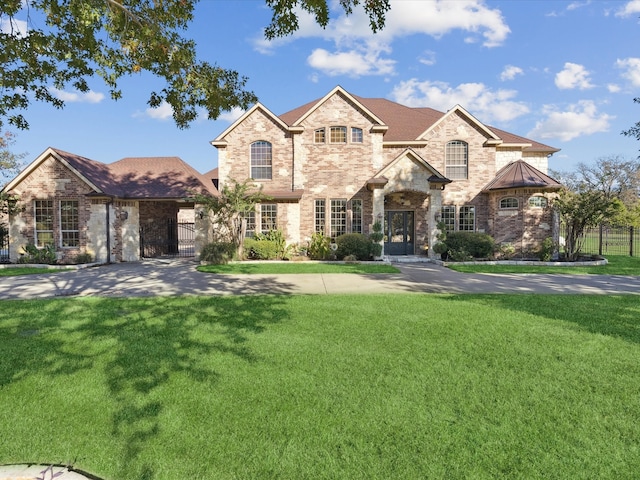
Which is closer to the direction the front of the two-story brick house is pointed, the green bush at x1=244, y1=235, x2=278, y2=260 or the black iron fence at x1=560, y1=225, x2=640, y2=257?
the green bush

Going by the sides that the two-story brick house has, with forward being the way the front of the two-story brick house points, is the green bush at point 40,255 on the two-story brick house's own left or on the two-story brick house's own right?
on the two-story brick house's own right

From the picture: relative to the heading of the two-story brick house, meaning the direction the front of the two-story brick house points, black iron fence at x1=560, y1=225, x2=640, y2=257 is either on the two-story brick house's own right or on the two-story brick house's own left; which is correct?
on the two-story brick house's own left

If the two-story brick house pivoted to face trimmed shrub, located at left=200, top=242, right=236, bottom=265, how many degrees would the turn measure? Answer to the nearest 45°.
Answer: approximately 45° to its right

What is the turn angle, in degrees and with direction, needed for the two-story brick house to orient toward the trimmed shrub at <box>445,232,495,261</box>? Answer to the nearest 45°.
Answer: approximately 90° to its left

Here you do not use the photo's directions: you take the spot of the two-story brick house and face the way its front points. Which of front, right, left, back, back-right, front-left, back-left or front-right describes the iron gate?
right

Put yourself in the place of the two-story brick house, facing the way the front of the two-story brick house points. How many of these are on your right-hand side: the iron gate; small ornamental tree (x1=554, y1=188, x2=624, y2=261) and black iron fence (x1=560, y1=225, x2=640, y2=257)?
1

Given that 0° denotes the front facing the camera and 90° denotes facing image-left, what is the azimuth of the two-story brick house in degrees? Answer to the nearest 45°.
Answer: approximately 0°

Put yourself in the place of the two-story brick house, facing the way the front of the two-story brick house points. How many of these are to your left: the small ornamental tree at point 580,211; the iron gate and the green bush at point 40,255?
1

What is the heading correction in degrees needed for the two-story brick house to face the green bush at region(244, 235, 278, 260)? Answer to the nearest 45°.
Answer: approximately 45° to its right
